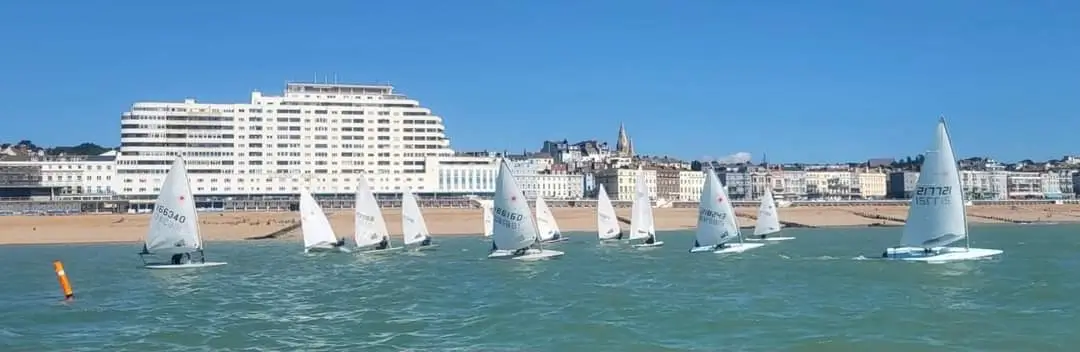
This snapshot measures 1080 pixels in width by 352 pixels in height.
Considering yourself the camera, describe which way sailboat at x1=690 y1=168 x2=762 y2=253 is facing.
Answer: facing to the right of the viewer

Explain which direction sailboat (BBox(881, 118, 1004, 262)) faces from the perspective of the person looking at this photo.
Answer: facing to the right of the viewer

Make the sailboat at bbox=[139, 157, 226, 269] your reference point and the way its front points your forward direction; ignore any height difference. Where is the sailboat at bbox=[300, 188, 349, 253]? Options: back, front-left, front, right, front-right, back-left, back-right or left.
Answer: front-left

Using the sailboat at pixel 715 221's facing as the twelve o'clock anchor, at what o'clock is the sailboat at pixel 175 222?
the sailboat at pixel 175 222 is roughly at 5 o'clock from the sailboat at pixel 715 221.

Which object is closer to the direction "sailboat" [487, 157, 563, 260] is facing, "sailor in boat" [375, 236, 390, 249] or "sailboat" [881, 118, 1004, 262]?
the sailboat

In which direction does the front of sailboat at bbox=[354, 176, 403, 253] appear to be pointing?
to the viewer's right

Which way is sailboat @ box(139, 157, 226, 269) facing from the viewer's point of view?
to the viewer's right

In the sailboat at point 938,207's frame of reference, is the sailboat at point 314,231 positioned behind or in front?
behind

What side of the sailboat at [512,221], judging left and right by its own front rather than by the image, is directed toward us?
right
